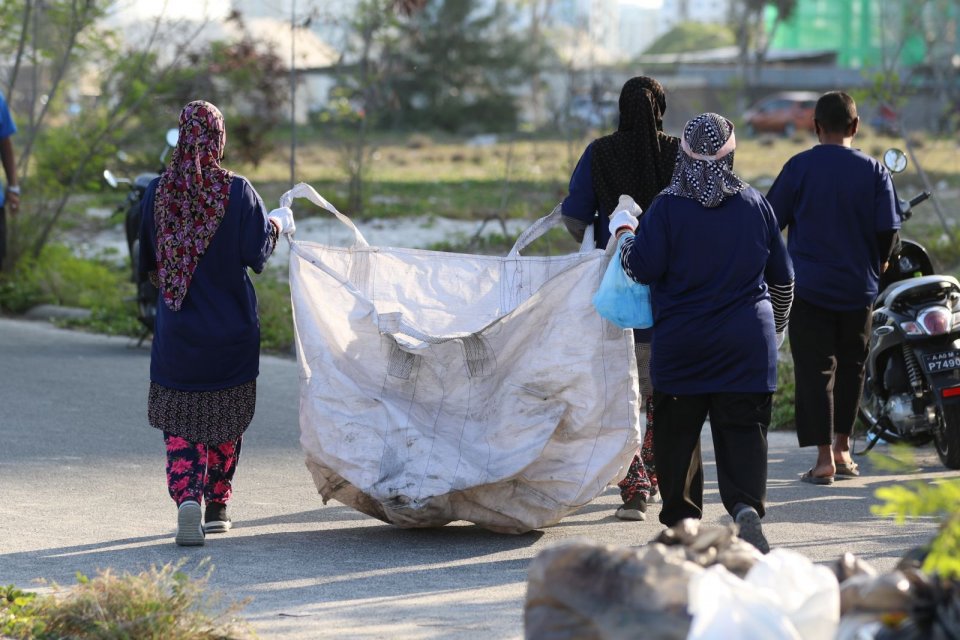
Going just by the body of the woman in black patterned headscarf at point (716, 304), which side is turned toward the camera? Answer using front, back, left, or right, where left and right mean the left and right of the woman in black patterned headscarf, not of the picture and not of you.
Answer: back

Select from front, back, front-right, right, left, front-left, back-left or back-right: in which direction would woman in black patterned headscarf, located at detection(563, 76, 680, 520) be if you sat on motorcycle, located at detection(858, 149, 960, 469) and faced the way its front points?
left

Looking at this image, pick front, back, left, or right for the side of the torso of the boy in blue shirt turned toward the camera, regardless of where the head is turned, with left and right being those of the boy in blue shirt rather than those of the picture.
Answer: back

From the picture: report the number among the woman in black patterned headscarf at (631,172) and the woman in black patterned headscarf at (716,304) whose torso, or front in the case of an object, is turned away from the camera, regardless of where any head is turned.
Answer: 2

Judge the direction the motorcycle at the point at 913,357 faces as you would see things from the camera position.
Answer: facing away from the viewer and to the left of the viewer

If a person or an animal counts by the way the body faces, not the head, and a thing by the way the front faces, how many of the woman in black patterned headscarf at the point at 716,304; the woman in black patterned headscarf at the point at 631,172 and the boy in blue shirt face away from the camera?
3

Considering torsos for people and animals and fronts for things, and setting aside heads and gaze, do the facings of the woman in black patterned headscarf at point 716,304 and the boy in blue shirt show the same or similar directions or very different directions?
same or similar directions

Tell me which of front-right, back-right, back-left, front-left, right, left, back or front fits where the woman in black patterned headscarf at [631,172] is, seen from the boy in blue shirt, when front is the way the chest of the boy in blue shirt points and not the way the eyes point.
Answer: back-left

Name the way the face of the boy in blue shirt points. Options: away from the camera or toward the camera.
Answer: away from the camera

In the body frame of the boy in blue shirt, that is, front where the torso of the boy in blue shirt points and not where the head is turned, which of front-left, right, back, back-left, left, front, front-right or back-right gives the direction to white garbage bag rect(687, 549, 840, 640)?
back

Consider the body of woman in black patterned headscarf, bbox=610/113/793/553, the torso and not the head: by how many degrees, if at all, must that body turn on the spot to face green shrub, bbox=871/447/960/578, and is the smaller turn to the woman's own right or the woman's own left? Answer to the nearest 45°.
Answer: approximately 180°

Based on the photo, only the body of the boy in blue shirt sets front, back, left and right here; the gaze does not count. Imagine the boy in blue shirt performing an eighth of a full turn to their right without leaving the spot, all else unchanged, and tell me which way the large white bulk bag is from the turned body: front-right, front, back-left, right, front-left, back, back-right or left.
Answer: back

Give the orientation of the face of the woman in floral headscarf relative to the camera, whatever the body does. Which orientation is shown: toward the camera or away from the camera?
away from the camera

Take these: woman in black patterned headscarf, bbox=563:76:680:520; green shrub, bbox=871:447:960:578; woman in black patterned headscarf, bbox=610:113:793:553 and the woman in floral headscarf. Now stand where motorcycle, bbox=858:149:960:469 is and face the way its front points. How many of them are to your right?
0

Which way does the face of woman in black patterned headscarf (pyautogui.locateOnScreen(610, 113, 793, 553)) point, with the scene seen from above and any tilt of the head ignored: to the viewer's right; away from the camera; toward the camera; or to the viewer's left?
away from the camera

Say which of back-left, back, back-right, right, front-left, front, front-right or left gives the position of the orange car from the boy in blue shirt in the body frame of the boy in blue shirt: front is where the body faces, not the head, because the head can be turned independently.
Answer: front

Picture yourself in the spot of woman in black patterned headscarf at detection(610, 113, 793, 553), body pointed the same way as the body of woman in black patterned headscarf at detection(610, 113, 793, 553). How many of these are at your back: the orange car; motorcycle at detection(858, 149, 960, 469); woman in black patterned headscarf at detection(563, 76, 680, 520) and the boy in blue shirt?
0

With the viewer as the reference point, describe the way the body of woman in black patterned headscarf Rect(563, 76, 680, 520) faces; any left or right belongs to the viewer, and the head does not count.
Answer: facing away from the viewer

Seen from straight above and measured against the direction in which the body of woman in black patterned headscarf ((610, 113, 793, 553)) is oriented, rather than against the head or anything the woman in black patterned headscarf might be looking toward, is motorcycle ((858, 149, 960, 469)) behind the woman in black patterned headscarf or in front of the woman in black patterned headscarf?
in front
